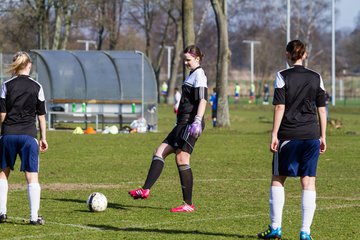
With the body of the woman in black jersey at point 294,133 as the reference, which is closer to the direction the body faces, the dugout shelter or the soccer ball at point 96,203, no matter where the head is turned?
the dugout shelter

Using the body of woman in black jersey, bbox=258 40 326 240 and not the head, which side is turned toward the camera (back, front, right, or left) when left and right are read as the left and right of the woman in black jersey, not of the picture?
back

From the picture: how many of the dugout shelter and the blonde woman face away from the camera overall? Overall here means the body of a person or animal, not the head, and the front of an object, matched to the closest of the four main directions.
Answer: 1

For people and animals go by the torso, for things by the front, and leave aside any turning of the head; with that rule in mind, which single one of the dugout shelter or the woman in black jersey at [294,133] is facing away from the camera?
the woman in black jersey

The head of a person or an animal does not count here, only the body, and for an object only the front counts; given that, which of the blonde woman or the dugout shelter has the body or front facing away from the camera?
the blonde woman

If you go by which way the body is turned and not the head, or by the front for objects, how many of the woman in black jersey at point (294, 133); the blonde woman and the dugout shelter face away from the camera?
2

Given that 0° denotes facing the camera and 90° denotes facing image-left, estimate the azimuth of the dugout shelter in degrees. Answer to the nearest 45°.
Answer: approximately 45°

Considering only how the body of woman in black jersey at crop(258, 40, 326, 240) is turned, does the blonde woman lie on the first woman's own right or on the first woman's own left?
on the first woman's own left

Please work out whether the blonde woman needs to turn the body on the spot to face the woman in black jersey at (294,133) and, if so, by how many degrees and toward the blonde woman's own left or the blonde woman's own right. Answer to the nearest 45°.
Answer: approximately 135° to the blonde woman's own right

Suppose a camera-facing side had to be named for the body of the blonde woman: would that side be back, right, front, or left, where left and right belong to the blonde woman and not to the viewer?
back
